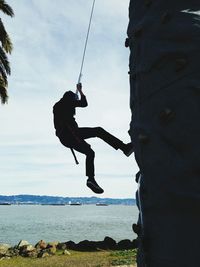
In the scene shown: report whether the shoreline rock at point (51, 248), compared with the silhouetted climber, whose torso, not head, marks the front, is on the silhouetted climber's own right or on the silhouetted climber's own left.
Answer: on the silhouetted climber's own left

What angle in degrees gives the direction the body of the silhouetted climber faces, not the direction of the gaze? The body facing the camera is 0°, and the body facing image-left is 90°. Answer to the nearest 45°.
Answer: approximately 270°
